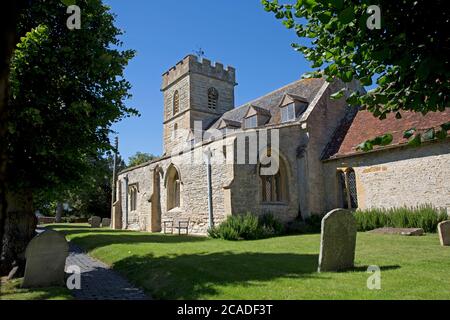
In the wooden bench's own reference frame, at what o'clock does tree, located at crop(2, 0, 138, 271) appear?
The tree is roughly at 11 o'clock from the wooden bench.

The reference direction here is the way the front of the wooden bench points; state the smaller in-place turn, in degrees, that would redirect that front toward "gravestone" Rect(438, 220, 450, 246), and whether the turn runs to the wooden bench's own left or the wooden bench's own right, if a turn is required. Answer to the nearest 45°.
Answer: approximately 90° to the wooden bench's own left

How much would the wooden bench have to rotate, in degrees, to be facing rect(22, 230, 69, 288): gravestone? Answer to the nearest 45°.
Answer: approximately 45° to its left

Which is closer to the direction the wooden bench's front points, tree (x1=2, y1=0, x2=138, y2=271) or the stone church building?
the tree

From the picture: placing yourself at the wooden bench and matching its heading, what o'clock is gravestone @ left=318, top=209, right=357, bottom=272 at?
The gravestone is roughly at 10 o'clock from the wooden bench.

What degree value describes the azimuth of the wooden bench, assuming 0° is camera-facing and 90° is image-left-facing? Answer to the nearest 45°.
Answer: approximately 45°

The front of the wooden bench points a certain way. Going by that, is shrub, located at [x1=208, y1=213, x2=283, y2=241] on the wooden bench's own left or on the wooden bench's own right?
on the wooden bench's own left

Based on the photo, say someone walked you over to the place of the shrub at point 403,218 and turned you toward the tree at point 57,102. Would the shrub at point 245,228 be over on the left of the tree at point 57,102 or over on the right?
right

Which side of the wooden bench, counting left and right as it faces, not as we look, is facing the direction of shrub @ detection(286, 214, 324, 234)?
left
